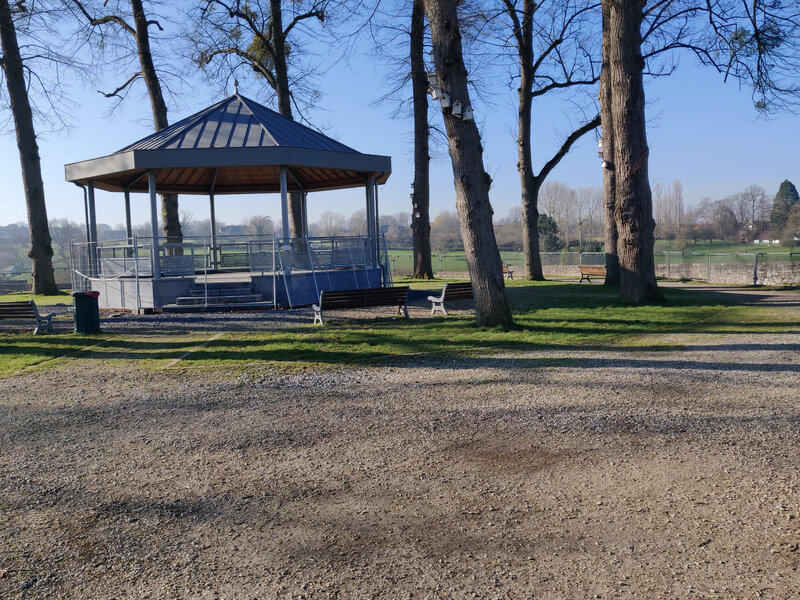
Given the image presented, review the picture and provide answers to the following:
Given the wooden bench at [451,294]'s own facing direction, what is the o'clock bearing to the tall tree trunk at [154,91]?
The tall tree trunk is roughly at 12 o'clock from the wooden bench.

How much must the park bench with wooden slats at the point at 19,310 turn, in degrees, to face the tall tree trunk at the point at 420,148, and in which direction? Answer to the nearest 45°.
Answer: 0° — it already faces it

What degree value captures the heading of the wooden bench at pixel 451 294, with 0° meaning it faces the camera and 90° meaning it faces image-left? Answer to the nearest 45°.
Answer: approximately 135°

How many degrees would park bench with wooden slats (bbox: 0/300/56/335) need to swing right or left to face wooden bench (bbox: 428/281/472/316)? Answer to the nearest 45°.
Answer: approximately 45° to its right

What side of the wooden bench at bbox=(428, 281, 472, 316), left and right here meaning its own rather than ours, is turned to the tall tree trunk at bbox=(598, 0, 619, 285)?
right

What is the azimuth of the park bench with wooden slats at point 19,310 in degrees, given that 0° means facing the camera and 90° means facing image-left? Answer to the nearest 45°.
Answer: approximately 225°

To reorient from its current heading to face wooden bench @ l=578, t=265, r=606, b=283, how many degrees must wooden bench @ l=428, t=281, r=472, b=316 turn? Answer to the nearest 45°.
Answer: approximately 45° to its right
